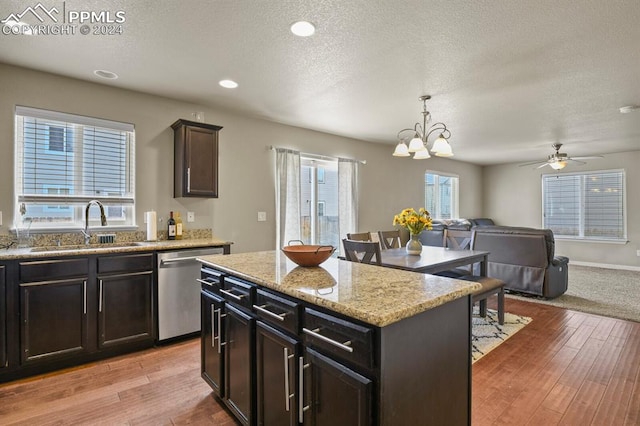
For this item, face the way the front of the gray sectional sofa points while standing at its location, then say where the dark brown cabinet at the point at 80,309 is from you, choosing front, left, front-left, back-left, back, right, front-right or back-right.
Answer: back

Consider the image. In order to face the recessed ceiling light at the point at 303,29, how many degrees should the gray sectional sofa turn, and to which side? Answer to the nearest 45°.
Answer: approximately 180°

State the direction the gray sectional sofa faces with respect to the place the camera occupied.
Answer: facing away from the viewer and to the right of the viewer

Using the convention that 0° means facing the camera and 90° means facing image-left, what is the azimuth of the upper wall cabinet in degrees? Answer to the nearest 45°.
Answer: approximately 315°

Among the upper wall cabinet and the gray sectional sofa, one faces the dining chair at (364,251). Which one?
the upper wall cabinet

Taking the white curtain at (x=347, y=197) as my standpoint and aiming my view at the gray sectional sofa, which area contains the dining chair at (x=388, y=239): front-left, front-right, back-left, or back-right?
front-right

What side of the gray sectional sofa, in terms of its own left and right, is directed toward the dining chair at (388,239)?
back

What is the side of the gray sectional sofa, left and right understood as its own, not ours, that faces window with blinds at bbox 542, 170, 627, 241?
front

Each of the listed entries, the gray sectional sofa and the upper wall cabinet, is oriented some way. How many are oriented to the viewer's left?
0

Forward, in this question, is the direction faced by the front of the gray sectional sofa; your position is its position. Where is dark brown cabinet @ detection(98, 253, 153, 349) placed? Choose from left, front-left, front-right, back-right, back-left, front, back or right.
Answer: back

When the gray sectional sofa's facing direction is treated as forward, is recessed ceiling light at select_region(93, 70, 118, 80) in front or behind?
behind

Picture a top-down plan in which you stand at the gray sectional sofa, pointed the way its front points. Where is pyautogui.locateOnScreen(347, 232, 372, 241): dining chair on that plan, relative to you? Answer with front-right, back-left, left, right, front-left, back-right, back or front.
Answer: back

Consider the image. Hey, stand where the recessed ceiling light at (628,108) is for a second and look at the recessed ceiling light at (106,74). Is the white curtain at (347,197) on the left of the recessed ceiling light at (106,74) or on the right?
right

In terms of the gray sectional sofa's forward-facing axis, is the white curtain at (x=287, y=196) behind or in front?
behind

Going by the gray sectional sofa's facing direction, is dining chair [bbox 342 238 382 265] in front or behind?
behind

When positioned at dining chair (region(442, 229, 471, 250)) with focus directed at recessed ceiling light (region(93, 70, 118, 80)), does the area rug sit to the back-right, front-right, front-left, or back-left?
front-left
